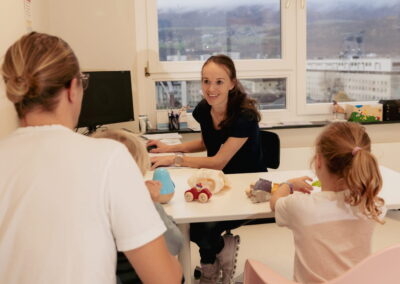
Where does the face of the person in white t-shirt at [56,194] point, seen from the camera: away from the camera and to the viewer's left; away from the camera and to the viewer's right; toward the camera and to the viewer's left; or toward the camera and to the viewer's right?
away from the camera and to the viewer's right

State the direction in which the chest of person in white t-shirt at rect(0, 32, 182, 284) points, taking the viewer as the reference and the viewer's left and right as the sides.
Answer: facing away from the viewer and to the right of the viewer

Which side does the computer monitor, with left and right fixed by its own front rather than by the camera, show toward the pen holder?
left

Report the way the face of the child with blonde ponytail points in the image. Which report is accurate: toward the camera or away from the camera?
away from the camera

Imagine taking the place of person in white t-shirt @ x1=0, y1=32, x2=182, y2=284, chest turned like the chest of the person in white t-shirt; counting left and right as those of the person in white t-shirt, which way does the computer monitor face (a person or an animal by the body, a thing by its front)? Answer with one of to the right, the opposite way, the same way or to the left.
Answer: to the right

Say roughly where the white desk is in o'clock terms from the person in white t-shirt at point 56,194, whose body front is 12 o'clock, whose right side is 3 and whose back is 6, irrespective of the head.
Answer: The white desk is roughly at 12 o'clock from the person in white t-shirt.

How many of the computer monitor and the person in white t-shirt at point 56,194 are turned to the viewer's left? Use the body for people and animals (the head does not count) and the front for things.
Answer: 0

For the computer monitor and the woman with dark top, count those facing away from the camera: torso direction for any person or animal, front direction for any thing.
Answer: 0

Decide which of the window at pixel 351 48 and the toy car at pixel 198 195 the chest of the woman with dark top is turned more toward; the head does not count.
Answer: the toy car

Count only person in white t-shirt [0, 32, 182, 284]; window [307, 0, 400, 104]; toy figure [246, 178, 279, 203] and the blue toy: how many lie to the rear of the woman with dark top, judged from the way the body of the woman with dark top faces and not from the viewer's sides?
1

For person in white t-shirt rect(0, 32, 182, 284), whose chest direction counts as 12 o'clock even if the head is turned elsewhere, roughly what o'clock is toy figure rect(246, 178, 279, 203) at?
The toy figure is roughly at 12 o'clock from the person in white t-shirt.

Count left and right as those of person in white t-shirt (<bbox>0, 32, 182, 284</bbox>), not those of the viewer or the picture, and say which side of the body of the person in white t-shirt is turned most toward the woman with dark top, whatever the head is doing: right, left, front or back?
front

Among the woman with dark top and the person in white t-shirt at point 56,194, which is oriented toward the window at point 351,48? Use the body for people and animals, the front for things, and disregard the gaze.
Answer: the person in white t-shirt

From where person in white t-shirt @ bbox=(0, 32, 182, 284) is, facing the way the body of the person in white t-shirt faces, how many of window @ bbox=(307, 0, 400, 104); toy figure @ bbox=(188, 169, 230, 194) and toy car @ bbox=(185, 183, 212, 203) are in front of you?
3
